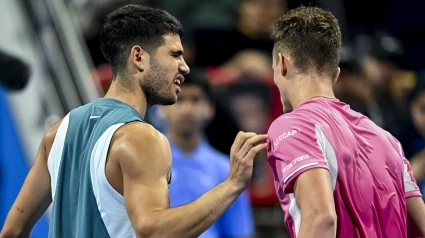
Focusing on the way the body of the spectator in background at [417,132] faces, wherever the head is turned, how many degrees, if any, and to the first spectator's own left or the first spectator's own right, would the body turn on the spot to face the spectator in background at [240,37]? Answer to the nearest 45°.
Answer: approximately 135° to the first spectator's own right

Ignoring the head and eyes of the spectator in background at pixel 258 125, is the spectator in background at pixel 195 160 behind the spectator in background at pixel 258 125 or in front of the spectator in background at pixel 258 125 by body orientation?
in front

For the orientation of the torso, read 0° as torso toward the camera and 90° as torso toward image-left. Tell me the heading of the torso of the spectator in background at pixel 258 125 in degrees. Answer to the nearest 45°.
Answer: approximately 0°

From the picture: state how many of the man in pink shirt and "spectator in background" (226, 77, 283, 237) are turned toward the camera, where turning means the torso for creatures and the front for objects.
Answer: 1

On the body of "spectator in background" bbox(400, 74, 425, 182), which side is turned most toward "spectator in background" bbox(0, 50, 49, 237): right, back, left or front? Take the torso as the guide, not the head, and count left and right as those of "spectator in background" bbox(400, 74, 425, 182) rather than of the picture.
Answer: right

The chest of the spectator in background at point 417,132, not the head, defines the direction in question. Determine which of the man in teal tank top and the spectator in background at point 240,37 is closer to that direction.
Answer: the man in teal tank top

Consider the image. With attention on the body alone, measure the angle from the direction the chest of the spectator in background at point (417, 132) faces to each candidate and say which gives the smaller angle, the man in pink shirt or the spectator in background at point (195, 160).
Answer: the man in pink shirt

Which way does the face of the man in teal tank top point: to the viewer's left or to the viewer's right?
to the viewer's right

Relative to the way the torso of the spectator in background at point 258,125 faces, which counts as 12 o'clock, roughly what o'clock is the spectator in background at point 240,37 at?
the spectator in background at point 240,37 is roughly at 6 o'clock from the spectator in background at point 258,125.

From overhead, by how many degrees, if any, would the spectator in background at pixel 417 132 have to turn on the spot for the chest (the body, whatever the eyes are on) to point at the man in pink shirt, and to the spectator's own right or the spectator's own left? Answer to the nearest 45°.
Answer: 0° — they already face them
